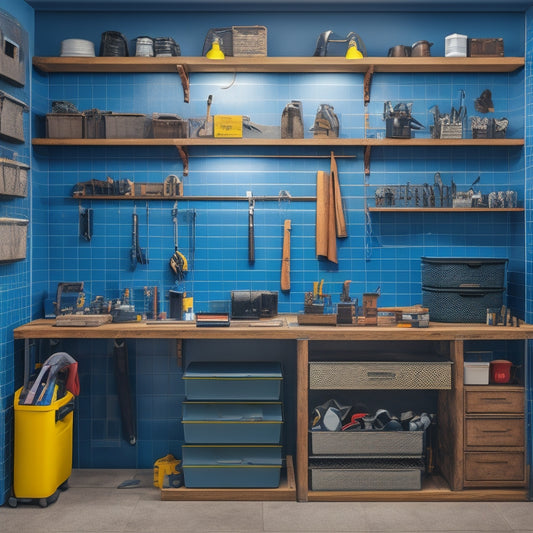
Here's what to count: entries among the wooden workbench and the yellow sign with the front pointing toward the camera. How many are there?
2

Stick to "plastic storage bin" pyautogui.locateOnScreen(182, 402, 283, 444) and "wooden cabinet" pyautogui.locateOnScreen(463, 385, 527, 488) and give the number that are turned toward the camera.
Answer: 2

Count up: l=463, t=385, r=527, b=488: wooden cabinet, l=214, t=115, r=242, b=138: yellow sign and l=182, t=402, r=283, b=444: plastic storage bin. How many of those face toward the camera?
3

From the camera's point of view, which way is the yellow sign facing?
toward the camera

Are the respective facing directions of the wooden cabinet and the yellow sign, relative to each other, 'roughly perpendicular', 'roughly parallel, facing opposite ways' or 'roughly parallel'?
roughly parallel

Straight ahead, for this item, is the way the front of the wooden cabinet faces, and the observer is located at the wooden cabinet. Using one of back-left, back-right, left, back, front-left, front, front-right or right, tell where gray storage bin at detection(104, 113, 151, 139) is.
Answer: right

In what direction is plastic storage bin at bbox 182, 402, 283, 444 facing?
toward the camera

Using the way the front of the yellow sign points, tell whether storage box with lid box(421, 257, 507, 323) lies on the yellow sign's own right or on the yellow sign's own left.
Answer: on the yellow sign's own left

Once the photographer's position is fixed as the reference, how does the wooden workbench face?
facing the viewer

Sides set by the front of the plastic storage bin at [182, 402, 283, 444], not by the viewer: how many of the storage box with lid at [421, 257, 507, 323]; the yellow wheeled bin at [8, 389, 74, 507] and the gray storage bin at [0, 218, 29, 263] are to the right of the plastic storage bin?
2

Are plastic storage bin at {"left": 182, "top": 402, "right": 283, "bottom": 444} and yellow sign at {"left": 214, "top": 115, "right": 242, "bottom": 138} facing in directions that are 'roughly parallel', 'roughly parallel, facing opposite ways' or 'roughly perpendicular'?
roughly parallel

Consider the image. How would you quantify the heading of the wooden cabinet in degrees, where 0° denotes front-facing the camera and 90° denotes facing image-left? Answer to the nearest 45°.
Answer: approximately 0°
